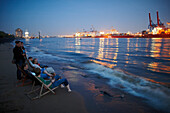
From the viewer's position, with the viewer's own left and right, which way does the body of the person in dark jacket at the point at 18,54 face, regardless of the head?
facing to the right of the viewer
